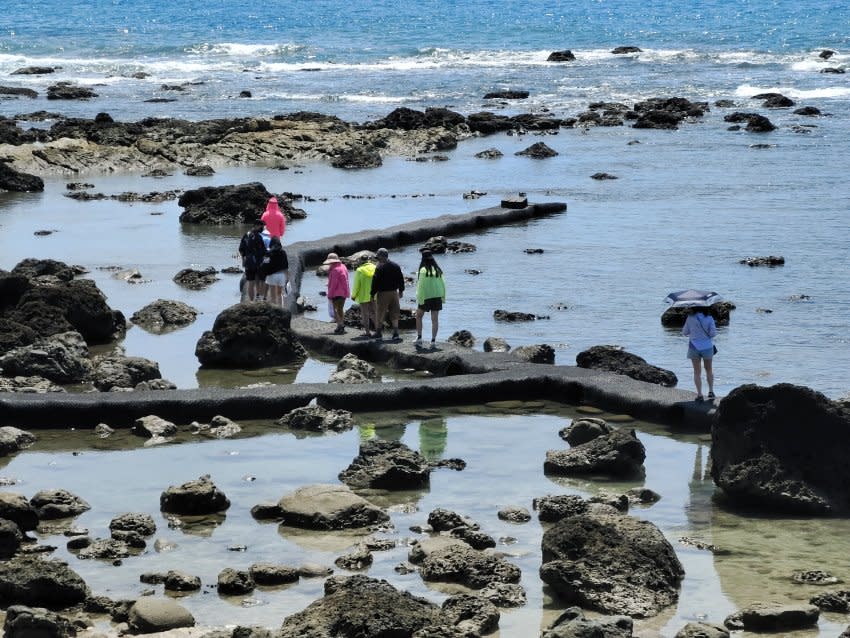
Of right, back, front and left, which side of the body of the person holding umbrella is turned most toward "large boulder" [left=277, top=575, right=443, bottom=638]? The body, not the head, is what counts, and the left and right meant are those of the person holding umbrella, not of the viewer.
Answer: back

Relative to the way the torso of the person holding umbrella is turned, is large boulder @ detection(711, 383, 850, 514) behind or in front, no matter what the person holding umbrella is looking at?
behind

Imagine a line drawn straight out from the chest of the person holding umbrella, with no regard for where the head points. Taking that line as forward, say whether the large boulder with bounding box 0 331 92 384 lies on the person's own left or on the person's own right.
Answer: on the person's own left

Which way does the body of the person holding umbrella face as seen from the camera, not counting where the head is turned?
away from the camera

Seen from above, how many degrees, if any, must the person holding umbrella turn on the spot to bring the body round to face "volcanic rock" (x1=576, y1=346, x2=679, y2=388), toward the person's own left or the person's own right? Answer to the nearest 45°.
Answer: approximately 45° to the person's own left

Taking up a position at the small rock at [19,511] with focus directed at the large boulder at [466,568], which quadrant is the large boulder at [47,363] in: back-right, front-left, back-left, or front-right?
back-left
